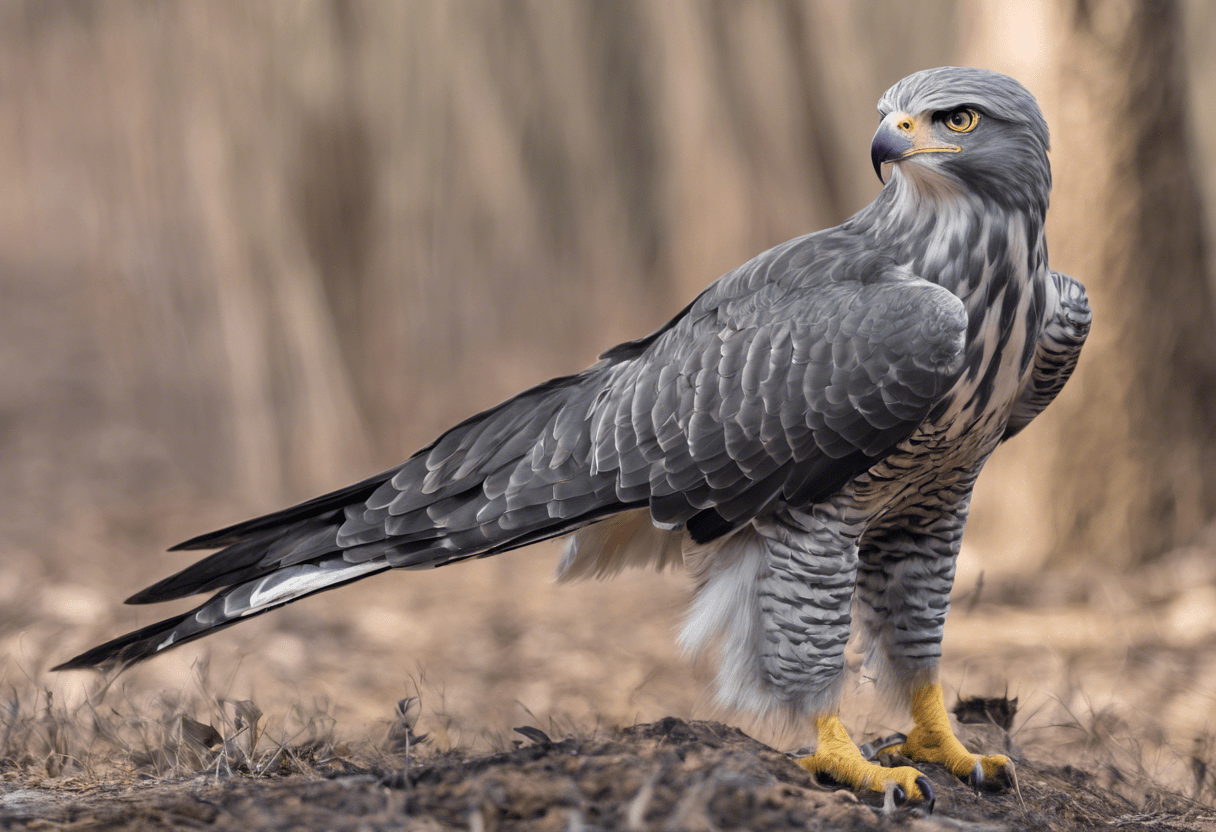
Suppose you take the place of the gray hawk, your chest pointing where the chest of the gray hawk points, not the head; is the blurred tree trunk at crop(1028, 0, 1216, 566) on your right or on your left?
on your left
